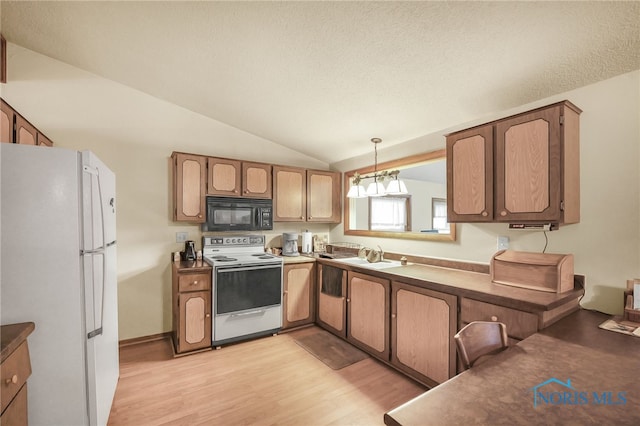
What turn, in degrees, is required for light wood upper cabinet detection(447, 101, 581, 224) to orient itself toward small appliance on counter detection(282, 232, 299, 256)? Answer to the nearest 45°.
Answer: approximately 45° to its right

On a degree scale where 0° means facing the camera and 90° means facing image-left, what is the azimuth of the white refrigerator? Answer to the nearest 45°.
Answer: approximately 270°

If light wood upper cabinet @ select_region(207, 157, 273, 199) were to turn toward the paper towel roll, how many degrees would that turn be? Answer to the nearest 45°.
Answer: approximately 90° to its left

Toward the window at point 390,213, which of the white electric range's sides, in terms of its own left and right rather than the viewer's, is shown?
left

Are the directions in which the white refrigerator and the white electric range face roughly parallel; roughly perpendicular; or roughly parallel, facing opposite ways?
roughly perpendicular

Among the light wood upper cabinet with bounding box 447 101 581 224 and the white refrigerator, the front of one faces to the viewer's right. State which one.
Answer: the white refrigerator

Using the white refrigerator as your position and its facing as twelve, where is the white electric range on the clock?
The white electric range is roughly at 11 o'clock from the white refrigerator.

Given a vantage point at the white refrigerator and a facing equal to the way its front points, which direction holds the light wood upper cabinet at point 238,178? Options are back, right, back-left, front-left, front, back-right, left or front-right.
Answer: front-left

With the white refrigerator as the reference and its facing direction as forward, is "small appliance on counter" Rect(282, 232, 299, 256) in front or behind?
in front

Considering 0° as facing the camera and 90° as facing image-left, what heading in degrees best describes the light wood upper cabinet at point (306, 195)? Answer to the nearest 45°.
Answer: approximately 315°

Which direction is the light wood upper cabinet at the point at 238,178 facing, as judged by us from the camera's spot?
facing the viewer and to the right of the viewer

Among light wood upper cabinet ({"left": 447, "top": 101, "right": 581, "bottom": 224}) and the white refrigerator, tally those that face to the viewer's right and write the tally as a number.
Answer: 1
